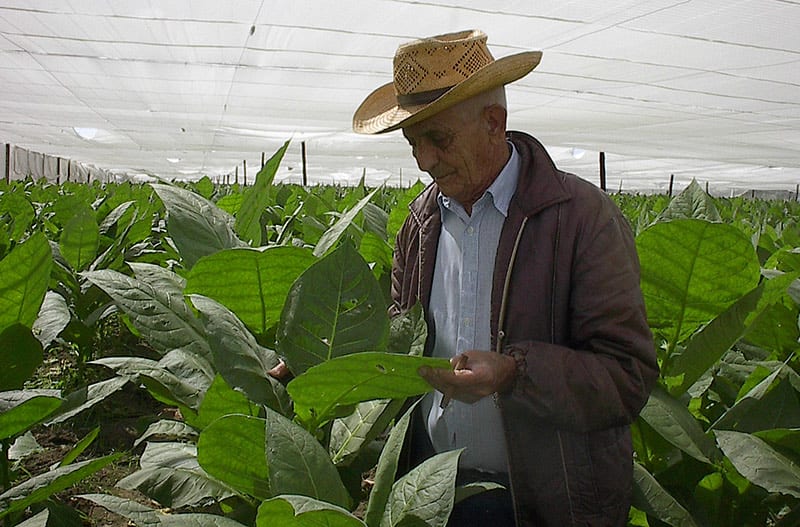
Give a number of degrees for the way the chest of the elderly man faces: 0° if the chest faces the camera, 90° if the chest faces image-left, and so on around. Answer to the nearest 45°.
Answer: approximately 45°
